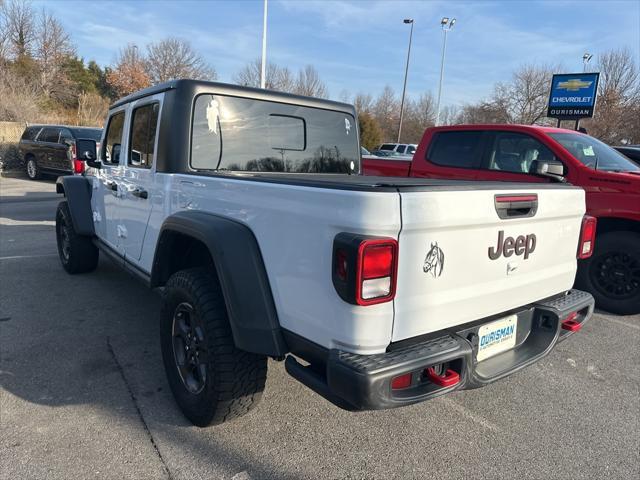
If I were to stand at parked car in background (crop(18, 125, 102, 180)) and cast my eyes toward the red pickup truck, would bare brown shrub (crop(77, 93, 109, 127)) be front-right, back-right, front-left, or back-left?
back-left

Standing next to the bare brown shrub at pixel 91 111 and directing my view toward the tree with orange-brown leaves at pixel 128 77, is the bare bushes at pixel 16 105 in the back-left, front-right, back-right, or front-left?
back-left

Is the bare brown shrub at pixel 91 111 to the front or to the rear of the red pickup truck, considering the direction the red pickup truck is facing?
to the rear

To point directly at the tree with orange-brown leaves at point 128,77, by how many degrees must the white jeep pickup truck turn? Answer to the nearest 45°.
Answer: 0° — it already faces it

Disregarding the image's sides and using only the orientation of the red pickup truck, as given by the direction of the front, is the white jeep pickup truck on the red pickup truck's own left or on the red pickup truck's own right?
on the red pickup truck's own right

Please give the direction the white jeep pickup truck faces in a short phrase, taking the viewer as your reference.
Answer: facing away from the viewer and to the left of the viewer

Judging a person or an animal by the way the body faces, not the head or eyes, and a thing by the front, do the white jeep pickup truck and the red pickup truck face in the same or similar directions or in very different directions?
very different directions

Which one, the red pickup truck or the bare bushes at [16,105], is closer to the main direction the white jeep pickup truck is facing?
the bare bushes

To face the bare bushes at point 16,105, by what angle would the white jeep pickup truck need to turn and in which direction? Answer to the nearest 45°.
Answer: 0° — it already faces it

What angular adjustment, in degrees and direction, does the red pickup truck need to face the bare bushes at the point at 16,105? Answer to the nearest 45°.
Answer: approximately 180°

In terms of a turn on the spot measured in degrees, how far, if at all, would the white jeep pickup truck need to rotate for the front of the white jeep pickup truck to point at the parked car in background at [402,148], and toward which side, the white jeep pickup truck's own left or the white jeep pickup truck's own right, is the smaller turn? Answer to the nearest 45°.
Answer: approximately 45° to the white jeep pickup truck's own right
